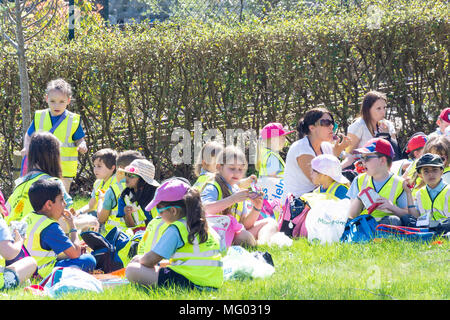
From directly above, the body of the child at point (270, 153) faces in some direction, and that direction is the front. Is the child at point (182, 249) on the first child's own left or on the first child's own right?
on the first child's own right

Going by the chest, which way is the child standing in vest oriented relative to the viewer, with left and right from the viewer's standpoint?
facing the viewer

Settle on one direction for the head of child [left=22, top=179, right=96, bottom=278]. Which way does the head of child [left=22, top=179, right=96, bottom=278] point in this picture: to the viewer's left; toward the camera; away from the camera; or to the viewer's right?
to the viewer's right

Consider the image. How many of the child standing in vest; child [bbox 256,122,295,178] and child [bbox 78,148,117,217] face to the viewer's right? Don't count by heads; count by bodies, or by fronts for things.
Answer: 1

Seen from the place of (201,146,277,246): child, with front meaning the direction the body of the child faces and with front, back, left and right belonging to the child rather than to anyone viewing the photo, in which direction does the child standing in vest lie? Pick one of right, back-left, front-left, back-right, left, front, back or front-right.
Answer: back

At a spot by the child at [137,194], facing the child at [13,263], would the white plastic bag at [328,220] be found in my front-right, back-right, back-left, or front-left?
back-left

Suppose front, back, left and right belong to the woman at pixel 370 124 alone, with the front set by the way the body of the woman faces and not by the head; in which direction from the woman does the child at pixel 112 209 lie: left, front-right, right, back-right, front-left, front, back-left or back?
right

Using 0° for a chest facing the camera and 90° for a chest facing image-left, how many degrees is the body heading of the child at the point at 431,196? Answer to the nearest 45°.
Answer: approximately 0°

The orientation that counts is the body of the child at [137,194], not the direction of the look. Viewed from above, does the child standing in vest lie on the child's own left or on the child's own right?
on the child's own right

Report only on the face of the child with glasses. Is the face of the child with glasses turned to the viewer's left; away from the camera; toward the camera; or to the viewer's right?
to the viewer's left

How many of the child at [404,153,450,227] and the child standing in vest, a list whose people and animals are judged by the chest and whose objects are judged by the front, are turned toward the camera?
2

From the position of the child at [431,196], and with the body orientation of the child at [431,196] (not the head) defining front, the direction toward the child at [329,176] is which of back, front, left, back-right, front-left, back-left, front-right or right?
right

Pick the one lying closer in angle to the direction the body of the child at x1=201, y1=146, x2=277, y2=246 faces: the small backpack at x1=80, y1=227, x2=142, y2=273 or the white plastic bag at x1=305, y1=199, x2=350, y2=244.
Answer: the white plastic bag

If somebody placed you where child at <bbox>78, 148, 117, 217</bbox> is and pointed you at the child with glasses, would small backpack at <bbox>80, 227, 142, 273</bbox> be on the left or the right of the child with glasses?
right
